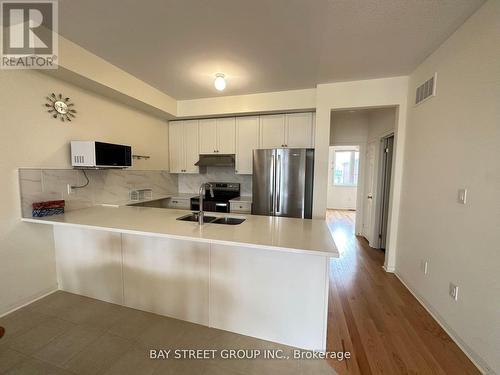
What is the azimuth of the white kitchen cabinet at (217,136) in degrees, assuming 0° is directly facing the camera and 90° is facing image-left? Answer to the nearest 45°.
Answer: approximately 0°

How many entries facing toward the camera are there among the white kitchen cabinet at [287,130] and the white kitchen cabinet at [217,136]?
2

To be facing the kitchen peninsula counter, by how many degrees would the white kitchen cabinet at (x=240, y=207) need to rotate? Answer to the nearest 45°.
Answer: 0° — it already faces it

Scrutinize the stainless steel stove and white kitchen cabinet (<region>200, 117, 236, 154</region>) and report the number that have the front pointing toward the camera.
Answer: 2

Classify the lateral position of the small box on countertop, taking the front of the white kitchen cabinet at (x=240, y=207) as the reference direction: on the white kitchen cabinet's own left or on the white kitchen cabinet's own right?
on the white kitchen cabinet's own right

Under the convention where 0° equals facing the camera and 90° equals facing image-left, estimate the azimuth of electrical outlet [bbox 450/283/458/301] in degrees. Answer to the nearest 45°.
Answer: approximately 45°
